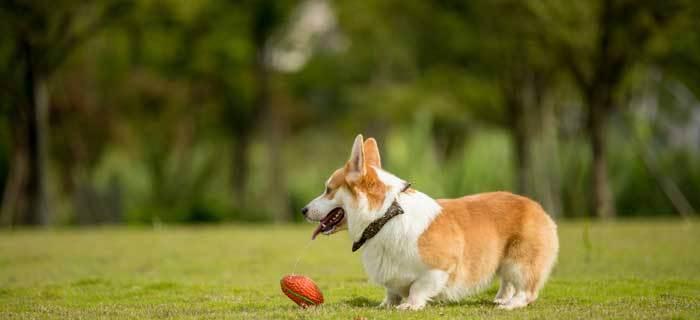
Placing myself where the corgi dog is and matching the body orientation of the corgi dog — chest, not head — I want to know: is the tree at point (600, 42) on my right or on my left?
on my right

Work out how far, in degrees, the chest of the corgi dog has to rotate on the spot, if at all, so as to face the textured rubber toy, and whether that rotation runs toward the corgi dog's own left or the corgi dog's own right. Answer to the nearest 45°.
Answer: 0° — it already faces it

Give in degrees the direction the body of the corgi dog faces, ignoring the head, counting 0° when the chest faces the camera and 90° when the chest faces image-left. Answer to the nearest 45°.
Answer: approximately 90°

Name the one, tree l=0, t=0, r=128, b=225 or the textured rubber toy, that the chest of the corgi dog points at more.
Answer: the textured rubber toy

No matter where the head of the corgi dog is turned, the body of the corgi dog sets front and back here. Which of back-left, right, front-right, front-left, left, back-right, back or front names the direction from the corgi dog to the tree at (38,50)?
front-right

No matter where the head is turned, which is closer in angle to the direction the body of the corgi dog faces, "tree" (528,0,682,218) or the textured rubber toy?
the textured rubber toy
